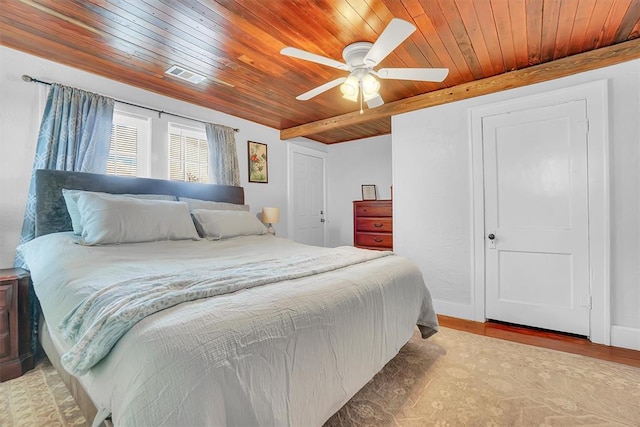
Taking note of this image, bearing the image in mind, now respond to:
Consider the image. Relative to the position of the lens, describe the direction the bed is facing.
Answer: facing the viewer and to the right of the viewer

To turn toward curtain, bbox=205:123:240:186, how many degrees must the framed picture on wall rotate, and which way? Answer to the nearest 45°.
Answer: approximately 90° to its right

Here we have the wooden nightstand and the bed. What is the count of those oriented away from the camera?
0

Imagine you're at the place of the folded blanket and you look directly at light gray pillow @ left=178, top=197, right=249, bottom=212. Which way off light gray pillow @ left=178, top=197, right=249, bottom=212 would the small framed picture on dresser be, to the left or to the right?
right

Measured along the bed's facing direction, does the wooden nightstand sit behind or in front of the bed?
behind

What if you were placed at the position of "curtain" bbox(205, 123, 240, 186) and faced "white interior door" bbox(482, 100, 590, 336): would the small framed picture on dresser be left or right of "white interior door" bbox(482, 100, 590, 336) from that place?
left
